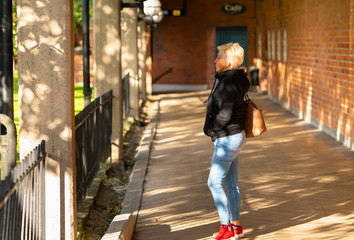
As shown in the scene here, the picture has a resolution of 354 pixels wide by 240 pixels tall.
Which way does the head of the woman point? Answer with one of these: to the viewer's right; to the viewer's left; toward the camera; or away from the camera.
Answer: to the viewer's left

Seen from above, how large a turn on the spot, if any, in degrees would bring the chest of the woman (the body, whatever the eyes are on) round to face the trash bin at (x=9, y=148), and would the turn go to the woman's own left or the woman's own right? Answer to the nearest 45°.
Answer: approximately 45° to the woman's own left

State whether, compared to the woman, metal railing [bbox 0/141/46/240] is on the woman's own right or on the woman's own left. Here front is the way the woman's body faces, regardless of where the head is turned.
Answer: on the woman's own left

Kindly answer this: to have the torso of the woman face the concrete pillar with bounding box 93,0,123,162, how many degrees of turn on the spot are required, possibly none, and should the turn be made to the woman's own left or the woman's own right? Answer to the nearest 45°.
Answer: approximately 90° to the woman's own right

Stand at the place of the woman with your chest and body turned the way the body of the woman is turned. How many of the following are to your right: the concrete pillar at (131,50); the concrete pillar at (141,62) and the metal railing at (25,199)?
2

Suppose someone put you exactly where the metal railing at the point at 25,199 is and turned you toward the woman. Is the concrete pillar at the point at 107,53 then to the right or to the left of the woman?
left
